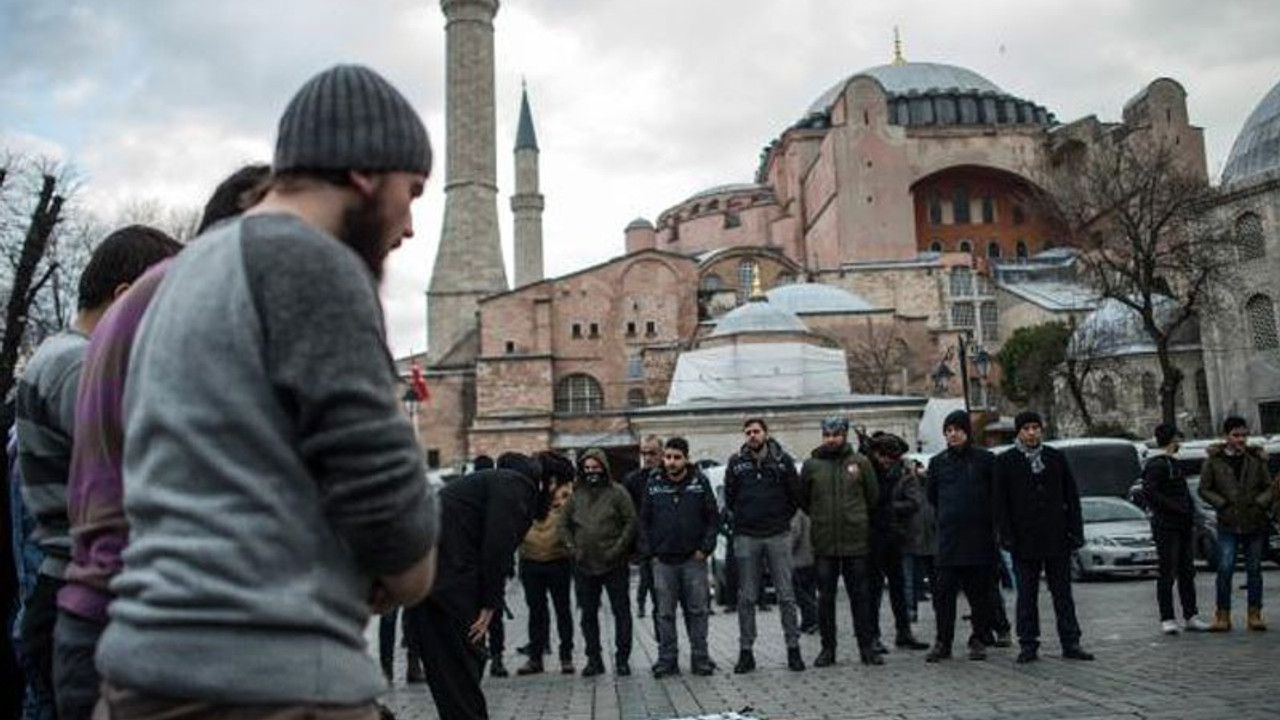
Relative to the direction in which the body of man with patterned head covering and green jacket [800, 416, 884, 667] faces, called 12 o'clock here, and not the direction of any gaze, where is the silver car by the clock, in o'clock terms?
The silver car is roughly at 7 o'clock from the man with patterned head covering and green jacket.

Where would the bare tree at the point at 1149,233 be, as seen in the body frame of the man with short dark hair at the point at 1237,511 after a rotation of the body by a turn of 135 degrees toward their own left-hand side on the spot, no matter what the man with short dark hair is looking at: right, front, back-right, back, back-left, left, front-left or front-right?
front-left

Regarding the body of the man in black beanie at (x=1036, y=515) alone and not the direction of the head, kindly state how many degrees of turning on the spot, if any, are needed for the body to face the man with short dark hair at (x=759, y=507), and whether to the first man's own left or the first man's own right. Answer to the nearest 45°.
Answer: approximately 90° to the first man's own right

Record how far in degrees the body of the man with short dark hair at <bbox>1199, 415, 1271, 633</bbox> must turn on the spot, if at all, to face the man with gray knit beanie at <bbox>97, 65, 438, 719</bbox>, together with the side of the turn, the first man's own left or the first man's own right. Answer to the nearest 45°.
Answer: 0° — they already face them

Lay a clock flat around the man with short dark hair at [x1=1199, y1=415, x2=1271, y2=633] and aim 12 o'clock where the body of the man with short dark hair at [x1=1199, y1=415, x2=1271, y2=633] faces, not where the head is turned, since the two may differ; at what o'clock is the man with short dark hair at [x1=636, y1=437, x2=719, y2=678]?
the man with short dark hair at [x1=636, y1=437, x2=719, y2=678] is roughly at 2 o'clock from the man with short dark hair at [x1=1199, y1=415, x2=1271, y2=633].

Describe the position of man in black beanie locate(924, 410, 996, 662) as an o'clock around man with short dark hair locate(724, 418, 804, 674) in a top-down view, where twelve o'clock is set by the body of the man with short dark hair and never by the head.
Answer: The man in black beanie is roughly at 9 o'clock from the man with short dark hair.

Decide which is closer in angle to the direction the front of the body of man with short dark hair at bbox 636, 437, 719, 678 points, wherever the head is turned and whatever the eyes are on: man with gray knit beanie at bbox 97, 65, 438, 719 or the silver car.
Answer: the man with gray knit beanie

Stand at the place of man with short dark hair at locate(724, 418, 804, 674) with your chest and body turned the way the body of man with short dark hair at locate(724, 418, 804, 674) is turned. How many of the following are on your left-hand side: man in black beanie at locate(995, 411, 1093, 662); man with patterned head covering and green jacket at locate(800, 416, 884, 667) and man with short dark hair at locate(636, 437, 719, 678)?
2

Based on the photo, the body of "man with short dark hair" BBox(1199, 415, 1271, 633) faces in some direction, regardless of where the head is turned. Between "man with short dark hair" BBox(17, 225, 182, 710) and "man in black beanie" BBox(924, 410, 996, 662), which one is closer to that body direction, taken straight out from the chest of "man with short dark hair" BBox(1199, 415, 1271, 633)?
the man with short dark hair

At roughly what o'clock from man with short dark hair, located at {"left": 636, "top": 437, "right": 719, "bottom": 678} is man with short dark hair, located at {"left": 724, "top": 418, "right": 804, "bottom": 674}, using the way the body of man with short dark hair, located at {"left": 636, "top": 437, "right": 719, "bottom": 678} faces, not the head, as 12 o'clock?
man with short dark hair, located at {"left": 724, "top": 418, "right": 804, "bottom": 674} is roughly at 9 o'clock from man with short dark hair, located at {"left": 636, "top": 437, "right": 719, "bottom": 678}.

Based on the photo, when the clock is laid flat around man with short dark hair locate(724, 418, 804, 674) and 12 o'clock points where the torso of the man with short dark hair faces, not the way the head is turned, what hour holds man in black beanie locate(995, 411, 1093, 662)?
The man in black beanie is roughly at 9 o'clock from the man with short dark hair.
